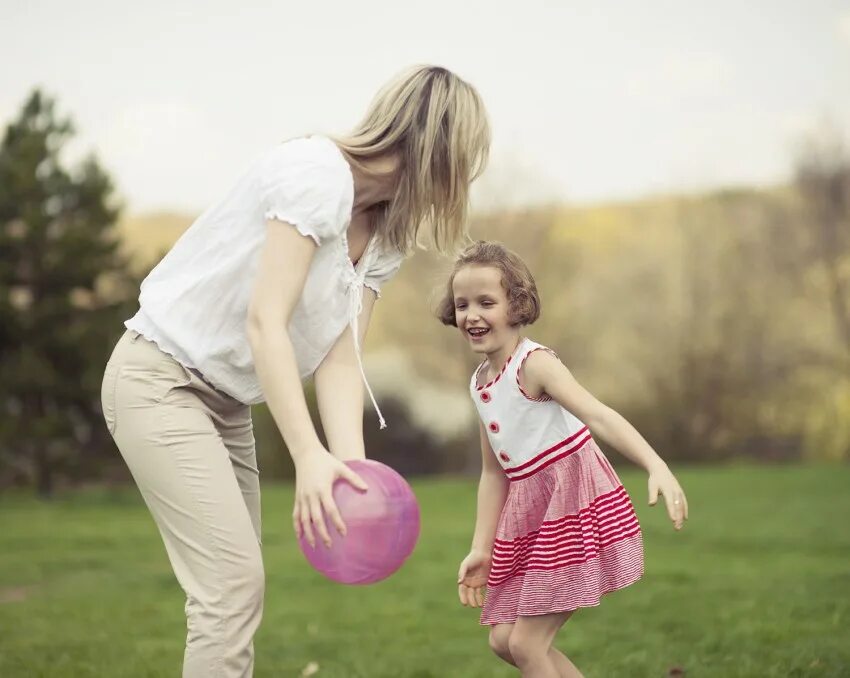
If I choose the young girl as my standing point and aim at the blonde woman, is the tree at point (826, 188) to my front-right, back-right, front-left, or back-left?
back-right

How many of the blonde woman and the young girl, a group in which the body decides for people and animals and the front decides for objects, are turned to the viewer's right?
1

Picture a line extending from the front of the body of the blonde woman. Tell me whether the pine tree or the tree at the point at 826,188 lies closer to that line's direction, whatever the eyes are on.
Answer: the tree

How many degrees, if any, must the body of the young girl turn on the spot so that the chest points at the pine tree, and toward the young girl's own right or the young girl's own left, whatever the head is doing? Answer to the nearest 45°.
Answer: approximately 90° to the young girl's own right

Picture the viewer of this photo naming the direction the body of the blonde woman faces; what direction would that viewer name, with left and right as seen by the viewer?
facing to the right of the viewer

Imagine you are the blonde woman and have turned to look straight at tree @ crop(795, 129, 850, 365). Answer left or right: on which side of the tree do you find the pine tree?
left

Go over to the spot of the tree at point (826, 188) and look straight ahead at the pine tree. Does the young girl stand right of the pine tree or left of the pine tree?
left

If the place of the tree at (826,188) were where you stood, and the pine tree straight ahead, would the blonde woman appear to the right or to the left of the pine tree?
left

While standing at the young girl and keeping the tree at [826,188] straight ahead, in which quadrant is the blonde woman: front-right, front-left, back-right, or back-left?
back-left

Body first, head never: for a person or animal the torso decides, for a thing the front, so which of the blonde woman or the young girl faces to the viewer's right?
the blonde woman

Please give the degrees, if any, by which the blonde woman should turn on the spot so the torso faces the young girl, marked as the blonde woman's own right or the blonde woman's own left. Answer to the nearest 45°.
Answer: approximately 45° to the blonde woman's own left

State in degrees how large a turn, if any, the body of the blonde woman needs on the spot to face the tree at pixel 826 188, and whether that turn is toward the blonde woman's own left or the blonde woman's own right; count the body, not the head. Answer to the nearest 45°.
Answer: approximately 45° to the blonde woman's own left

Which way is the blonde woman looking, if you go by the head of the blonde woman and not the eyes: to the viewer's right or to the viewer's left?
to the viewer's right
